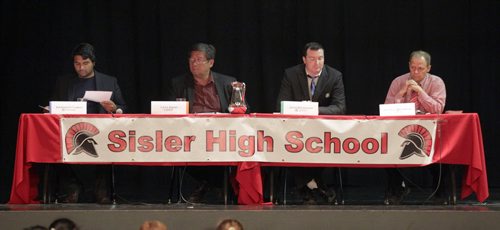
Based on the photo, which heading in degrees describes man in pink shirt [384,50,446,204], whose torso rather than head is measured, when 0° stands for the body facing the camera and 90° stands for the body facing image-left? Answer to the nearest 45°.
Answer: approximately 45°

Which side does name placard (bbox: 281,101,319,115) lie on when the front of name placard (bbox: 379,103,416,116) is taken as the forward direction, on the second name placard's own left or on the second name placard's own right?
on the second name placard's own right

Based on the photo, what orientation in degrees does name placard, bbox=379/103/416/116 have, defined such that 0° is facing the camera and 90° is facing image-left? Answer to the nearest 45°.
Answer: approximately 0°

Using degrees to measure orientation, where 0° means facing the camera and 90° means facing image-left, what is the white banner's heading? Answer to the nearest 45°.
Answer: approximately 0°

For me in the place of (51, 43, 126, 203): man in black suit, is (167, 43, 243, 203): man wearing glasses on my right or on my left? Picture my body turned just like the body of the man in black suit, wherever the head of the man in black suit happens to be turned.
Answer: on my left
